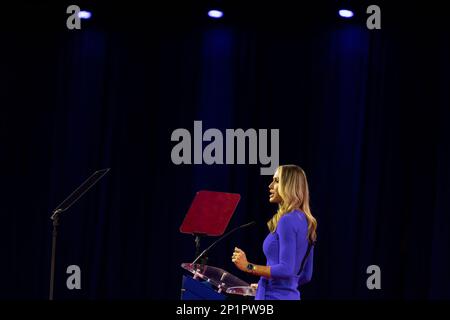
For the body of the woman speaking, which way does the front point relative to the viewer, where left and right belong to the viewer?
facing to the left of the viewer

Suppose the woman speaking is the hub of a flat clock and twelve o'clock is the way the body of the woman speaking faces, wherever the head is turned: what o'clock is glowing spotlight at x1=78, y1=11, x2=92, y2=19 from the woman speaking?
The glowing spotlight is roughly at 2 o'clock from the woman speaking.

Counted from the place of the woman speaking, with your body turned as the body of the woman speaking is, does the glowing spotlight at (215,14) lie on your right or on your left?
on your right

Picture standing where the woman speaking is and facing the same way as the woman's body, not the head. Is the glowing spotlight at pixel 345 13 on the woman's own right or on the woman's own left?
on the woman's own right

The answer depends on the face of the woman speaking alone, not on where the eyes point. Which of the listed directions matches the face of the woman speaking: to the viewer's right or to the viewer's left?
to the viewer's left
